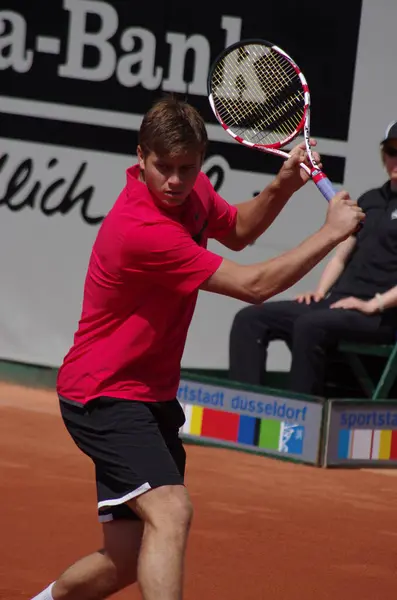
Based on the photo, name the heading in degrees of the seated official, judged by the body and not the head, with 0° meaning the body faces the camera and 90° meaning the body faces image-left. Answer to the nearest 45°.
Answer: approximately 45°

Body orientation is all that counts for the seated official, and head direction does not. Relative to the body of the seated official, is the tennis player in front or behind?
in front
